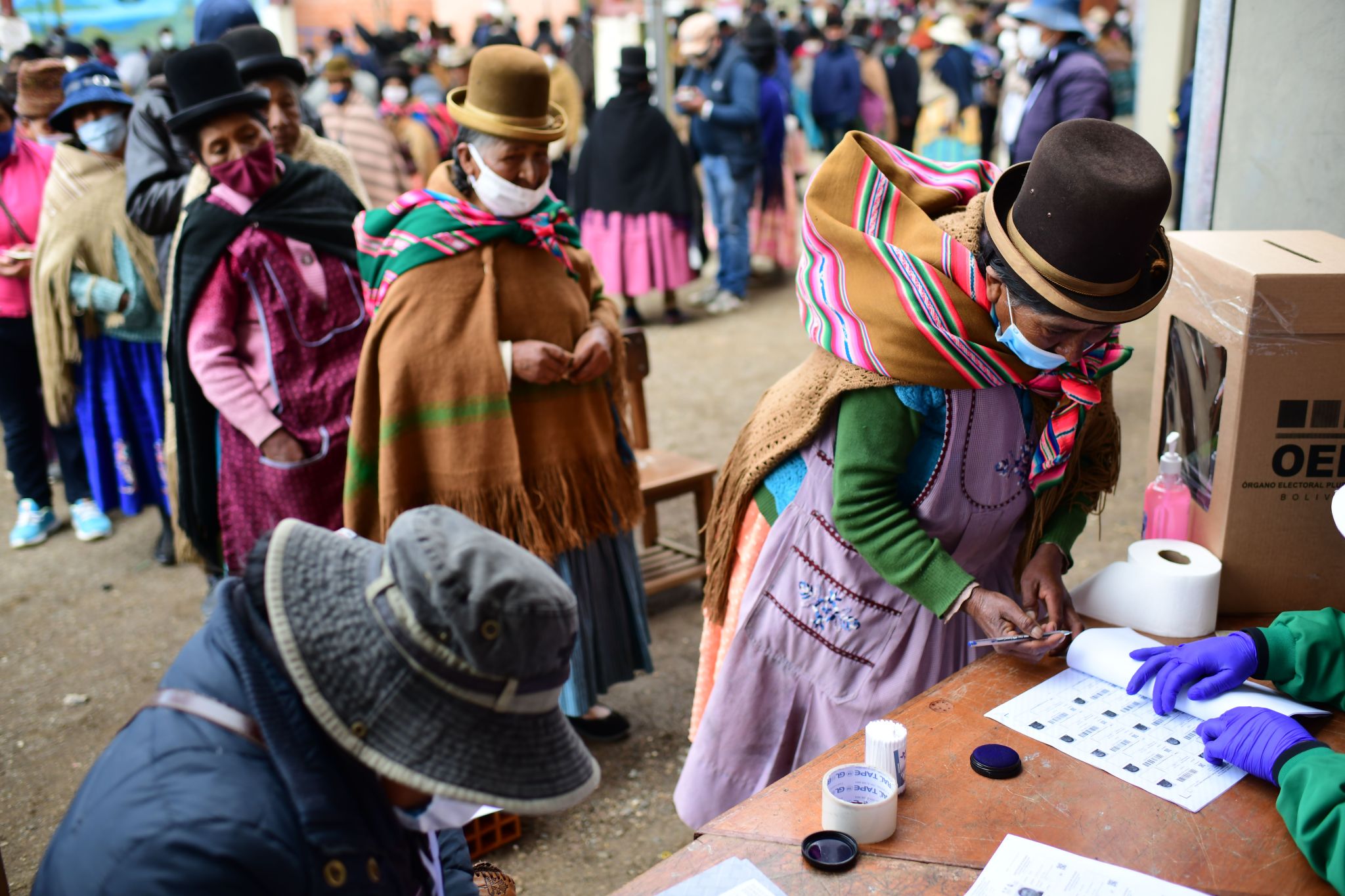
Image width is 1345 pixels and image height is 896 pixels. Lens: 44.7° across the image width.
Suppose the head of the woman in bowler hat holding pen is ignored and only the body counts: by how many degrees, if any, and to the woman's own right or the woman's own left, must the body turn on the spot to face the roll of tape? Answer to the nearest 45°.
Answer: approximately 45° to the woman's own right

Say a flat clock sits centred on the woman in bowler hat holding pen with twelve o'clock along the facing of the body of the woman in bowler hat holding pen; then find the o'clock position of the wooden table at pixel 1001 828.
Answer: The wooden table is roughly at 1 o'clock from the woman in bowler hat holding pen.

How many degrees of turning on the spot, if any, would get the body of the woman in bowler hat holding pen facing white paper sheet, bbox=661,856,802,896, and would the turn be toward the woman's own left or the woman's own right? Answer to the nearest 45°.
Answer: approximately 45° to the woman's own right

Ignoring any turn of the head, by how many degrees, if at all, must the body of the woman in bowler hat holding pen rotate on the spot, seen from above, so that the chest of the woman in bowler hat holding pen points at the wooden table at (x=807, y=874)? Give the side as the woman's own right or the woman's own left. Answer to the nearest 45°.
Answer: approximately 45° to the woman's own right

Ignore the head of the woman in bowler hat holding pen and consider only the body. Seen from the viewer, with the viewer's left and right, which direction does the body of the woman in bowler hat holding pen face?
facing the viewer and to the right of the viewer

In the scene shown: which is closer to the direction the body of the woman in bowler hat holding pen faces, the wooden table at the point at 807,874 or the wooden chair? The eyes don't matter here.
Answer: the wooden table

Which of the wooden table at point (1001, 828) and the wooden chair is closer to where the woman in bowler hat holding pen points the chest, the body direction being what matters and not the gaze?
the wooden table

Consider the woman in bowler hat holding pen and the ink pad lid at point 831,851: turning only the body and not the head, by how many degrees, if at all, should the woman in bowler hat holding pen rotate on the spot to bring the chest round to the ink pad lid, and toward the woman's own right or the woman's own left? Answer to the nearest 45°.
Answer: approximately 45° to the woman's own right
